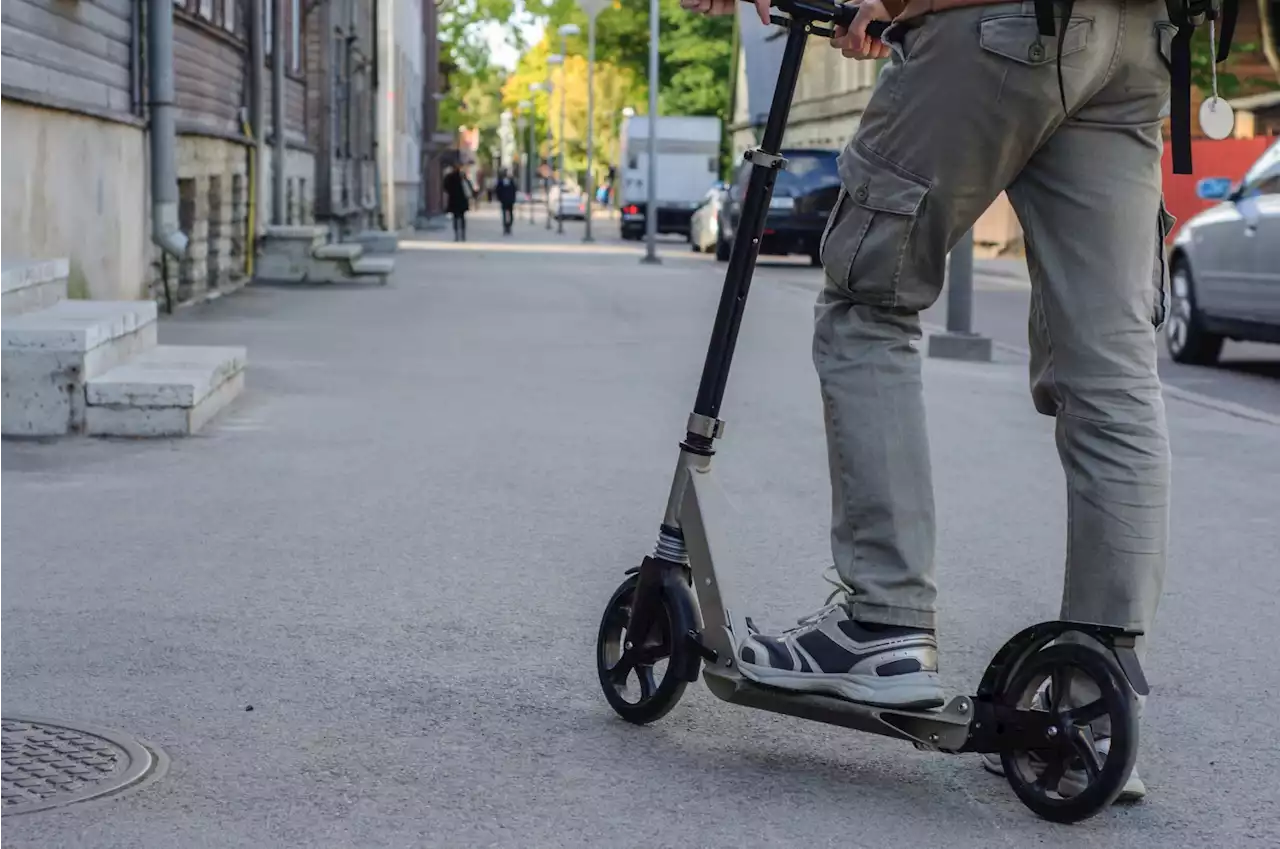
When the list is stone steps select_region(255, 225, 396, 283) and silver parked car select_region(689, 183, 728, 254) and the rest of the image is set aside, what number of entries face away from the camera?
1

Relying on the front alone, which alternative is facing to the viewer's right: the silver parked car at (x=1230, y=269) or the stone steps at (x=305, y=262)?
the stone steps

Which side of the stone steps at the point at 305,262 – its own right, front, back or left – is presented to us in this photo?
right

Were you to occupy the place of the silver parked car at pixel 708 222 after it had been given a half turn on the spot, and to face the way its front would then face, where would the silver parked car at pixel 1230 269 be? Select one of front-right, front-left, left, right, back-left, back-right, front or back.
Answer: front

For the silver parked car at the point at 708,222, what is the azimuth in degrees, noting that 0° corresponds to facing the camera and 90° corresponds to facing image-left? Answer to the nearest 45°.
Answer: approximately 180°

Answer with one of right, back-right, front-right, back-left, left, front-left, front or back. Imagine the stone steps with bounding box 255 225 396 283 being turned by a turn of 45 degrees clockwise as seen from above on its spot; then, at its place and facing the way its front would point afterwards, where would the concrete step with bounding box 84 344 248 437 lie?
front-right

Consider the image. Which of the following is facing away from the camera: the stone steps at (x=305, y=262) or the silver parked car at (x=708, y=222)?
the silver parked car

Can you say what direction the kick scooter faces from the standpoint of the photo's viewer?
facing away from the viewer and to the left of the viewer

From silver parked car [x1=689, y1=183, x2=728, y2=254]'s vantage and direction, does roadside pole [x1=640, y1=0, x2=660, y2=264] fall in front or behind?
behind

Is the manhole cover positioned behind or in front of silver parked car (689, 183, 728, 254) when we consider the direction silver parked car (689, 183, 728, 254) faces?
behind

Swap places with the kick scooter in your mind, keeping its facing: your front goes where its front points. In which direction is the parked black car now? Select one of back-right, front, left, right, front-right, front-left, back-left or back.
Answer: front-right

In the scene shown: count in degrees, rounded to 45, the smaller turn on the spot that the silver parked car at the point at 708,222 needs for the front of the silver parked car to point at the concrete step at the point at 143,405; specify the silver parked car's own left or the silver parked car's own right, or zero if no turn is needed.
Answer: approximately 180°

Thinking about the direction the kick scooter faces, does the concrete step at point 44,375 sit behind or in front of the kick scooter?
in front
